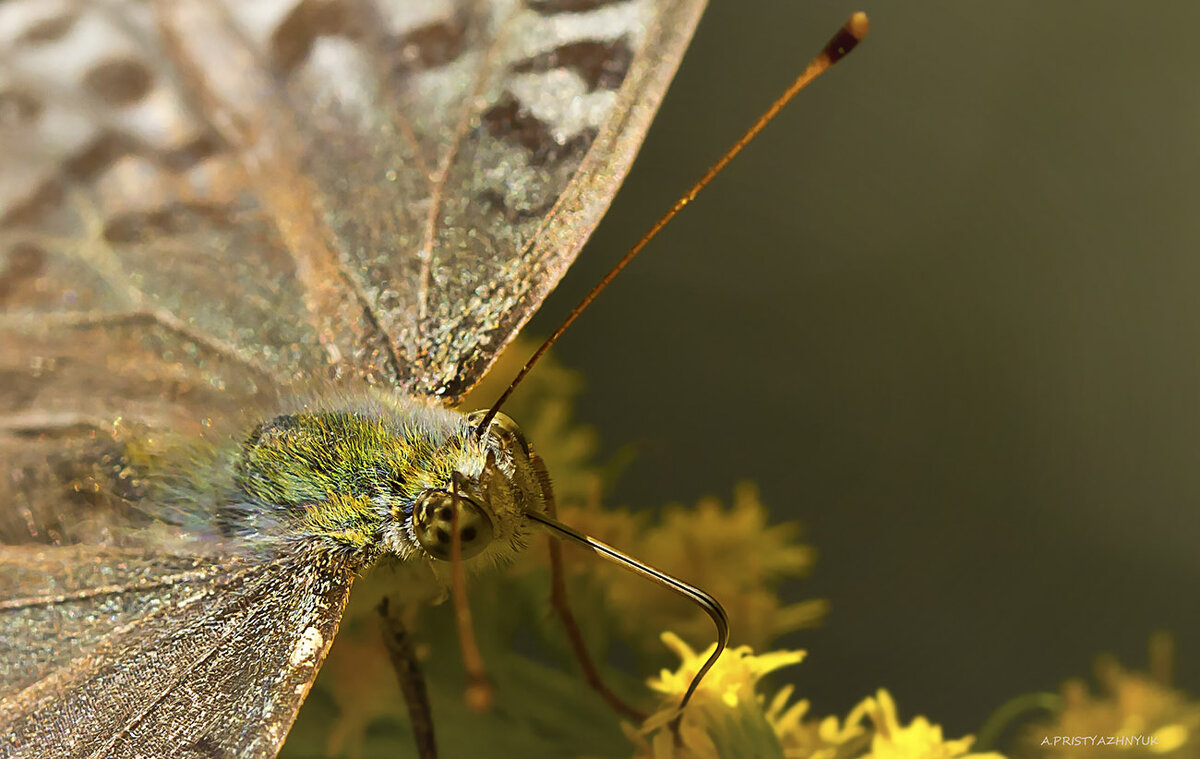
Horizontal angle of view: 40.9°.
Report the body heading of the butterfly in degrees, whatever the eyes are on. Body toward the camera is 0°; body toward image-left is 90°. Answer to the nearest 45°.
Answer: approximately 315°
